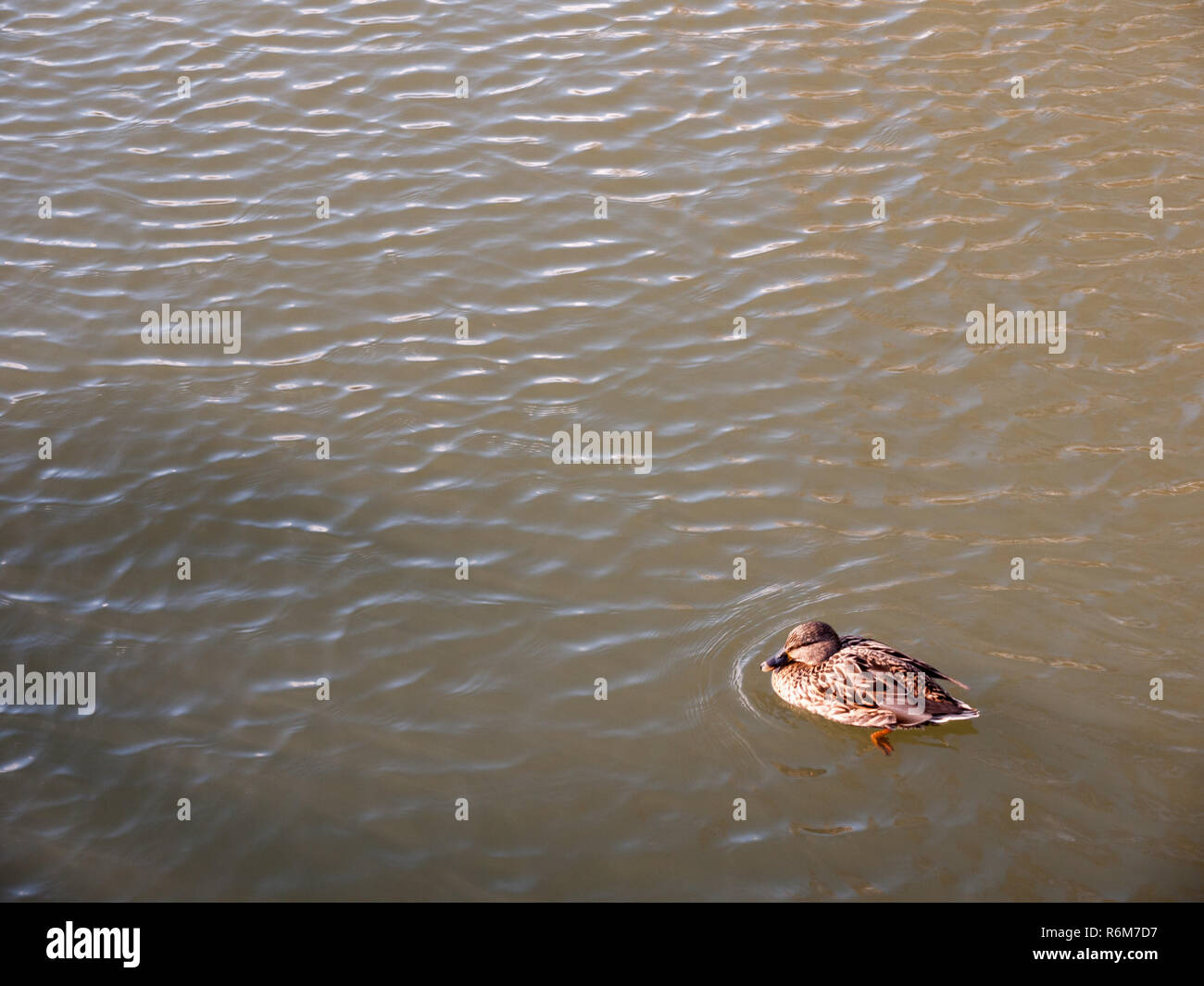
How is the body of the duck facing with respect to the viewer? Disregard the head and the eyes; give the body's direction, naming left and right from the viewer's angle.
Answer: facing to the left of the viewer
